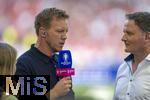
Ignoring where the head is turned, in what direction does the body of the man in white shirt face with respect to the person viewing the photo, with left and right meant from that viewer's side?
facing the viewer and to the left of the viewer

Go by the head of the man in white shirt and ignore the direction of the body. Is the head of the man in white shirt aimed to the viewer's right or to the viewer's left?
to the viewer's left
